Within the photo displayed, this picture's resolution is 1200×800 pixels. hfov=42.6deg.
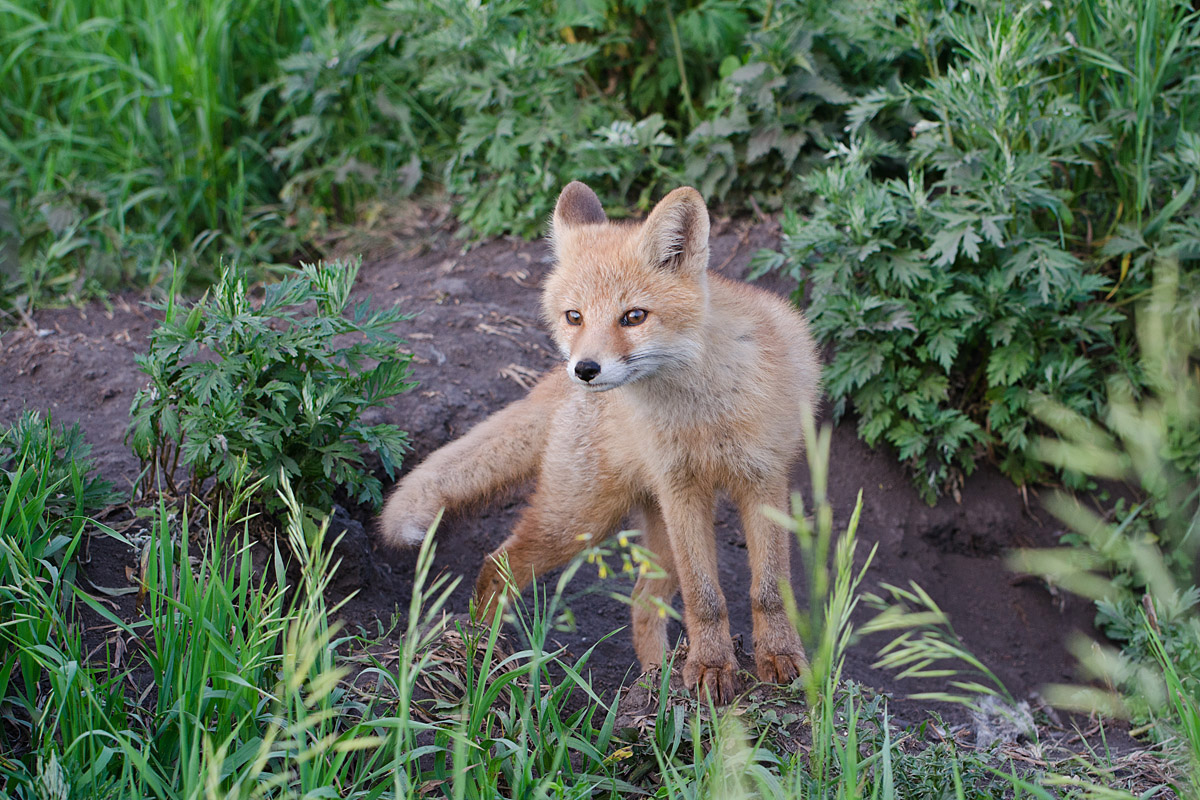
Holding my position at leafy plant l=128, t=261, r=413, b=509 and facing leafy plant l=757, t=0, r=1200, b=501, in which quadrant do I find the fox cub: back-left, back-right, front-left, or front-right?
front-right

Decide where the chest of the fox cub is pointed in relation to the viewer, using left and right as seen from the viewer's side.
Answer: facing the viewer and to the right of the viewer

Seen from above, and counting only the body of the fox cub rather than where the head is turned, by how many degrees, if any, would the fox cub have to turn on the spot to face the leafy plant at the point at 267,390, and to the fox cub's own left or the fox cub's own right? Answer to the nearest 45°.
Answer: approximately 135° to the fox cub's own right

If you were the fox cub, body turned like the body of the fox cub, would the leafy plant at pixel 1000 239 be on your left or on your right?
on your left
